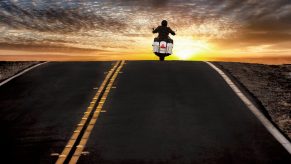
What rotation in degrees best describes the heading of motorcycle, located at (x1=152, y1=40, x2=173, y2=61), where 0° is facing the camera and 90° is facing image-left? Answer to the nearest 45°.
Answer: approximately 180°

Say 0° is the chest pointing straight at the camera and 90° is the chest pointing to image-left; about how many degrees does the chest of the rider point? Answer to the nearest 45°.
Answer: approximately 180°
